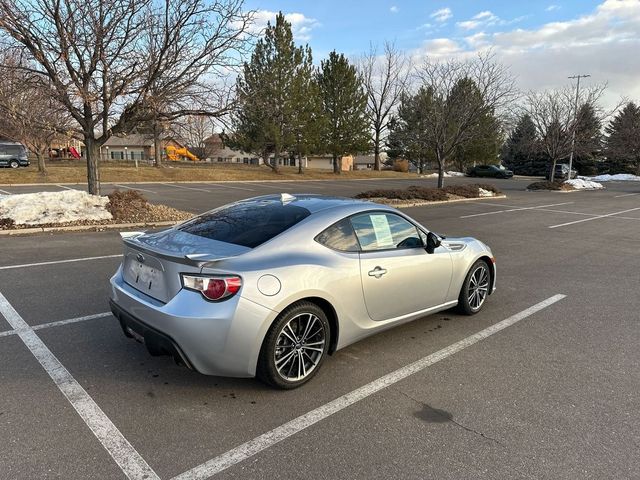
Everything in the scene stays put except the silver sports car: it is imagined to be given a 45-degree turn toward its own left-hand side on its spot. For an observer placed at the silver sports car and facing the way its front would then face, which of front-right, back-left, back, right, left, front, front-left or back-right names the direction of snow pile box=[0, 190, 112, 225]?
front-left

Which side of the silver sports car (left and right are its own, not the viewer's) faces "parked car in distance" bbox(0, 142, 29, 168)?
left

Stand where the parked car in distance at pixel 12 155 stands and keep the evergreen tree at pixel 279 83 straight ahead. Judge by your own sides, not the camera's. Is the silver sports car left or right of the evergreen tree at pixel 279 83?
right

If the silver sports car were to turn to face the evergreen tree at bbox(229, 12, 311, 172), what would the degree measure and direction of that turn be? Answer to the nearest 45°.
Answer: approximately 45° to its left

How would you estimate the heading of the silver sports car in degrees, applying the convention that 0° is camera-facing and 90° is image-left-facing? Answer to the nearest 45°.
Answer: approximately 225°

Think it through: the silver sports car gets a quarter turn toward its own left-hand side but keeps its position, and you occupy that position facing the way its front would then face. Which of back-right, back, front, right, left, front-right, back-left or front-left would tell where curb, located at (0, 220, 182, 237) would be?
front
